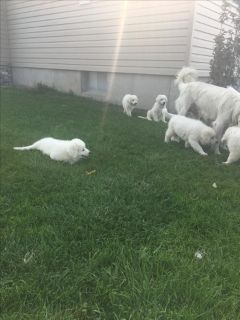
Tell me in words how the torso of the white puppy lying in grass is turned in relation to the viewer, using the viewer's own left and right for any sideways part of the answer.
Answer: facing to the right of the viewer

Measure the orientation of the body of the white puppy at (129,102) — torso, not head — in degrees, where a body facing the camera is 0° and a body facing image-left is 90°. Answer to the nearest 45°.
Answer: approximately 315°
